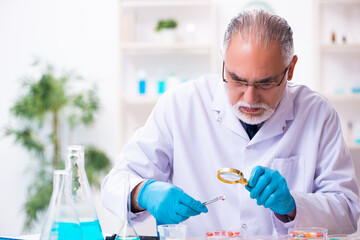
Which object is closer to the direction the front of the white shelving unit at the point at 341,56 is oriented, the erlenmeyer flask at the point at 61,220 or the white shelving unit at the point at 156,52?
the erlenmeyer flask

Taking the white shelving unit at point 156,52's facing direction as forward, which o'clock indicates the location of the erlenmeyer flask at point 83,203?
The erlenmeyer flask is roughly at 12 o'clock from the white shelving unit.

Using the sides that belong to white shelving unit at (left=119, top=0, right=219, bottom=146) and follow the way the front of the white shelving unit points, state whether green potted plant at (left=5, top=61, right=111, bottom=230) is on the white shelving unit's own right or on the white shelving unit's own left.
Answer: on the white shelving unit's own right

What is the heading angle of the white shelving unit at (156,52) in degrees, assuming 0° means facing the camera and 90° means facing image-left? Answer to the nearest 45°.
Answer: approximately 0°

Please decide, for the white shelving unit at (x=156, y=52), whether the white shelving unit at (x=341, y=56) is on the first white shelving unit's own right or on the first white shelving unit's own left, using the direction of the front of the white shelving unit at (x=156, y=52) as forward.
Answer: on the first white shelving unit's own left

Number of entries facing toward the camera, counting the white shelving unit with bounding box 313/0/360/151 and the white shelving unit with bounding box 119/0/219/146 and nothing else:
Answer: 2

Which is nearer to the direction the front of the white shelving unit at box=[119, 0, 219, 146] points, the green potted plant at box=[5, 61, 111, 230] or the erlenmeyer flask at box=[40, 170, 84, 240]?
the erlenmeyer flask

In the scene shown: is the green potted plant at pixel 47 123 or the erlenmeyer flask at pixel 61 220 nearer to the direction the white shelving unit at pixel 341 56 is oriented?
the erlenmeyer flask

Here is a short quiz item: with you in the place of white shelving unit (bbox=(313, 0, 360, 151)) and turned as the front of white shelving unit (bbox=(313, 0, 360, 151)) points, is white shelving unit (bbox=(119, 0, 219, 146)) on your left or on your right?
on your right

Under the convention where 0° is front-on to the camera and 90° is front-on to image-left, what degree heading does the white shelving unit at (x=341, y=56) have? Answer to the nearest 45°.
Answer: approximately 0°
